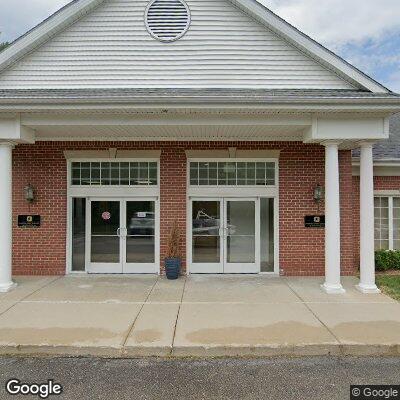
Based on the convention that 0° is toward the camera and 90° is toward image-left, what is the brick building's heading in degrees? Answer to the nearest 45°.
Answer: approximately 0°

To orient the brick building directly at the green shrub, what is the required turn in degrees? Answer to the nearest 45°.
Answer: approximately 90° to its left
